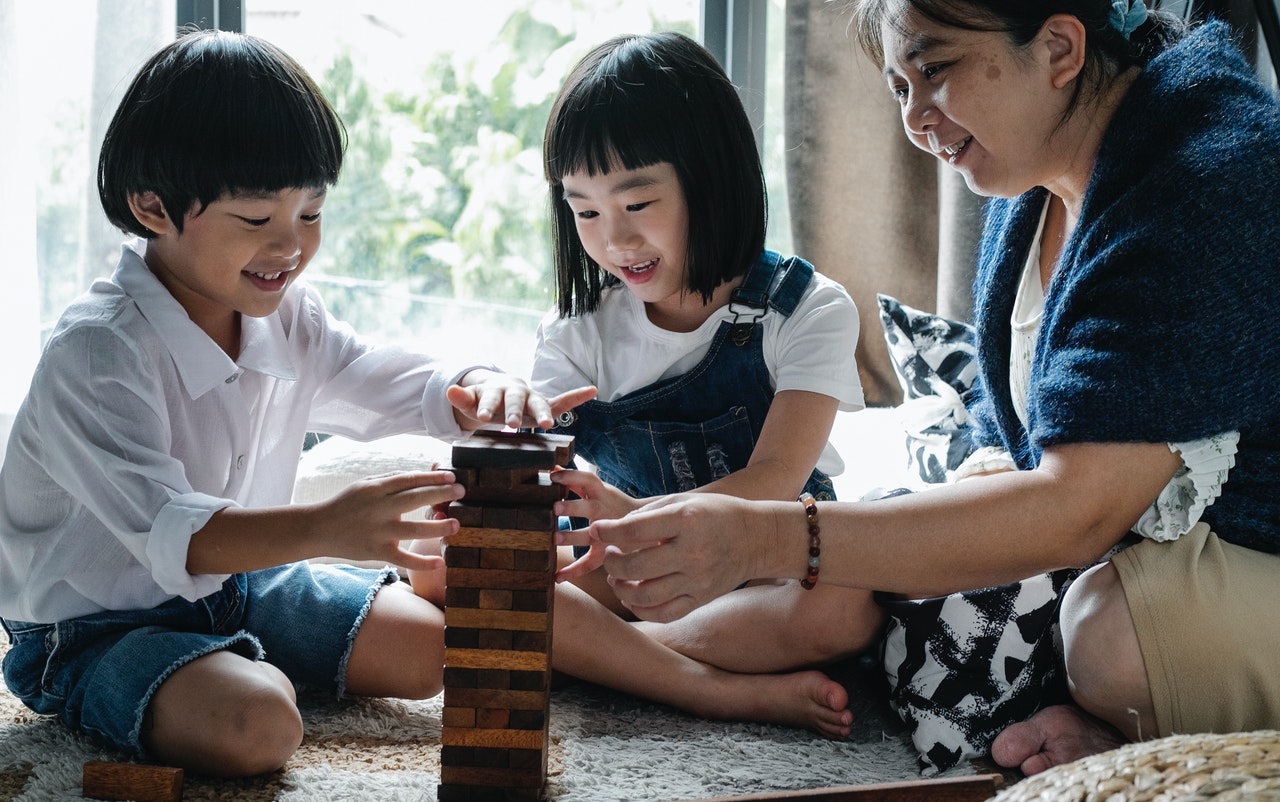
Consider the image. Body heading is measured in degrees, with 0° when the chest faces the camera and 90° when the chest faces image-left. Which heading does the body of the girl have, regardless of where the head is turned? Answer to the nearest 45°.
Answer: approximately 45°
